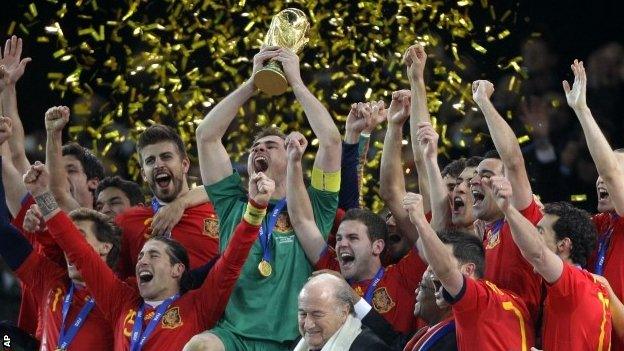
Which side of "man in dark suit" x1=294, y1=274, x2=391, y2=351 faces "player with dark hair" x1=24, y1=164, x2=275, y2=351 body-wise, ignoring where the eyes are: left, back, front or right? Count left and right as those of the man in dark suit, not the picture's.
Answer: right

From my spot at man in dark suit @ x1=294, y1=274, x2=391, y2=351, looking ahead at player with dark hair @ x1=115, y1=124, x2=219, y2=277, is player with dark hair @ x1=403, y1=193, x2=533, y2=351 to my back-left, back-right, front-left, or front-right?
back-right

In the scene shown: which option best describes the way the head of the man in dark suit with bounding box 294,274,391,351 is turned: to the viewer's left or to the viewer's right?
to the viewer's left

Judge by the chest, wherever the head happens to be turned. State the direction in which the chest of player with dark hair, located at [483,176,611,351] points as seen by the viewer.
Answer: to the viewer's left

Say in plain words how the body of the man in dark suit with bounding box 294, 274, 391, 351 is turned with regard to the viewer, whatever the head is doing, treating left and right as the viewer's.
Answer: facing the viewer and to the left of the viewer

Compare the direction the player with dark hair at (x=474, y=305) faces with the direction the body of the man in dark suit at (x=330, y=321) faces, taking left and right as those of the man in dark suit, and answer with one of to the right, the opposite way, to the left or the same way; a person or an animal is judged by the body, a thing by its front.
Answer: to the right

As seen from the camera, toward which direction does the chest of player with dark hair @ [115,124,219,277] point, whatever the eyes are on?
toward the camera

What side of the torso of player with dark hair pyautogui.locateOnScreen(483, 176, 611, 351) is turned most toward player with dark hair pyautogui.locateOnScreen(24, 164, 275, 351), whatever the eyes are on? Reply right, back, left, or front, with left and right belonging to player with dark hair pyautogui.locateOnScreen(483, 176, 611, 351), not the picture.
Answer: front

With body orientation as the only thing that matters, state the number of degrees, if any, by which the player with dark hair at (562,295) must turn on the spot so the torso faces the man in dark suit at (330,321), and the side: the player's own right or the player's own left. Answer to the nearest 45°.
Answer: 0° — they already face them

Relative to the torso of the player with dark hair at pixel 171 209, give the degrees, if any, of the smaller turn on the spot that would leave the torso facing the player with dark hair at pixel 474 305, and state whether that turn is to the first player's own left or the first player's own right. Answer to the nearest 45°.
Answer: approximately 45° to the first player's own left

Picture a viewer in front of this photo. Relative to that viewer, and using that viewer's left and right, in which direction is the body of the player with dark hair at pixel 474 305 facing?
facing away from the viewer and to the left of the viewer

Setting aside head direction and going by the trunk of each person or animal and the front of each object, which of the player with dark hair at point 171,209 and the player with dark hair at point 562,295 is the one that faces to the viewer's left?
the player with dark hair at point 562,295

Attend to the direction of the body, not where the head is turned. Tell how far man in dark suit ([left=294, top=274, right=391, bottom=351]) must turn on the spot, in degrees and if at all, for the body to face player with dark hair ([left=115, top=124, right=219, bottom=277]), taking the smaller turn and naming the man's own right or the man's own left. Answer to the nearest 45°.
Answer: approximately 90° to the man's own right

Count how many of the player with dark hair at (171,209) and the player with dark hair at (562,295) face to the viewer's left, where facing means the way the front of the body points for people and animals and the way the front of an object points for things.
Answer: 1
